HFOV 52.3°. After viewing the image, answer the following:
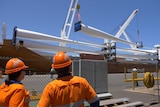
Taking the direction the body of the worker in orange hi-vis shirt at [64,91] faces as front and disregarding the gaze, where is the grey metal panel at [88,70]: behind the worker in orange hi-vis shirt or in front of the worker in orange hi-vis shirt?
in front

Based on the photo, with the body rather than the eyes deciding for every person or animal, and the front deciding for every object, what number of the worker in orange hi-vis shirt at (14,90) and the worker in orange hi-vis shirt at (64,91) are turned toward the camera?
0

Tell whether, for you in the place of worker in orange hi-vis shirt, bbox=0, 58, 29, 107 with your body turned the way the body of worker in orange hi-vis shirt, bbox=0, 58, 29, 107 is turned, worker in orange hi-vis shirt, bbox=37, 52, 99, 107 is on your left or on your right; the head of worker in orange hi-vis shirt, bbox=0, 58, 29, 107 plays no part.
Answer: on your right

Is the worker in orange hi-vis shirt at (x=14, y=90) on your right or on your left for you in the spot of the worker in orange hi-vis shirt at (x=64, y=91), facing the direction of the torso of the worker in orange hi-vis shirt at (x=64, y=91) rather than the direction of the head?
on your left

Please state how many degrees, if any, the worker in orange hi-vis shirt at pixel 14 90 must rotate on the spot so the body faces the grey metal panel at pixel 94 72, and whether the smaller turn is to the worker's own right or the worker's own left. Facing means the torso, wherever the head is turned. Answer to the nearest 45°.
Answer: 0° — they already face it

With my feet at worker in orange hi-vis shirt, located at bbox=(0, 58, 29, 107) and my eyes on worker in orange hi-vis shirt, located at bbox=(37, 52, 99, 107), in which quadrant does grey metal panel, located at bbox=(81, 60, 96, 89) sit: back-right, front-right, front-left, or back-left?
front-left

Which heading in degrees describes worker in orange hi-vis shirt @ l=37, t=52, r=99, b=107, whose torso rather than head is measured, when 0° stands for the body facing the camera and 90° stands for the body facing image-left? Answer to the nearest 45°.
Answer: approximately 180°

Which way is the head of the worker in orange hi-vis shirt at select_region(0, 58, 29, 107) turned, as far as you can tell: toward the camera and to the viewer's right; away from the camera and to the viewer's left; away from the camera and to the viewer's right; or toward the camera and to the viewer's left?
away from the camera and to the viewer's right

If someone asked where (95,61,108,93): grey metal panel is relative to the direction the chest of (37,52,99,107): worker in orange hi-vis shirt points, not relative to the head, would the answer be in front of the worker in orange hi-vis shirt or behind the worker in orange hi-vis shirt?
in front

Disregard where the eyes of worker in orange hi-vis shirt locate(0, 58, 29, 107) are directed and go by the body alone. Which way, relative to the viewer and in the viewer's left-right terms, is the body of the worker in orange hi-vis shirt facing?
facing away from the viewer and to the right of the viewer
